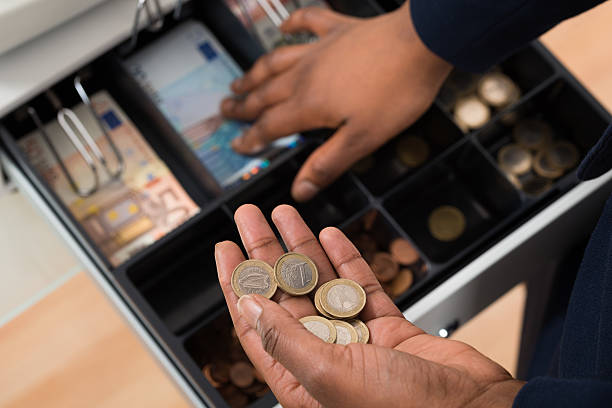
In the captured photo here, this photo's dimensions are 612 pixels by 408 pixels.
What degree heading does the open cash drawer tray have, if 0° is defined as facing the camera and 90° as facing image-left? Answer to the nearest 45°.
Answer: approximately 315°
